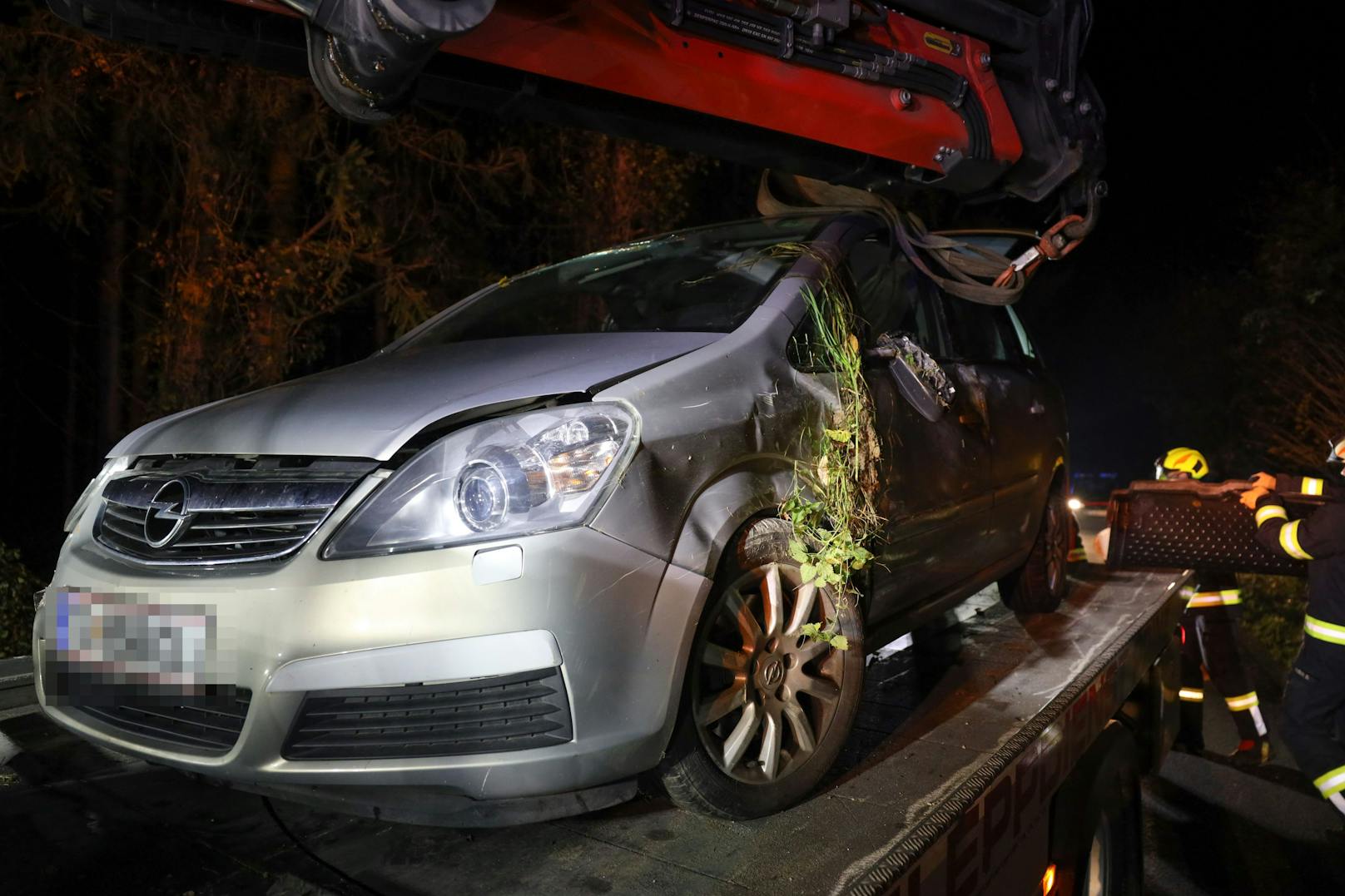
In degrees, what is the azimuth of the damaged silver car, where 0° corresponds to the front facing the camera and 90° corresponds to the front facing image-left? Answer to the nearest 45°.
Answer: approximately 45°

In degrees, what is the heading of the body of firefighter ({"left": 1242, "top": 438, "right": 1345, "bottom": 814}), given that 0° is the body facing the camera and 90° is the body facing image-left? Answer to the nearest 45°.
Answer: approximately 90°

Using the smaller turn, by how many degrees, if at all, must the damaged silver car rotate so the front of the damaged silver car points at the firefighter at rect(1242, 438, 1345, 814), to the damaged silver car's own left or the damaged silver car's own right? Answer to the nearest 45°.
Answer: approximately 180°
